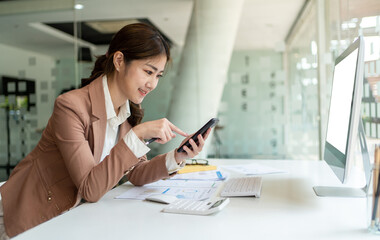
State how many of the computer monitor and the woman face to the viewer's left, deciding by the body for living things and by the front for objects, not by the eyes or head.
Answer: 1

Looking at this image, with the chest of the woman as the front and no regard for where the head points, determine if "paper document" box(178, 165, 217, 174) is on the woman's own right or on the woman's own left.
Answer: on the woman's own left

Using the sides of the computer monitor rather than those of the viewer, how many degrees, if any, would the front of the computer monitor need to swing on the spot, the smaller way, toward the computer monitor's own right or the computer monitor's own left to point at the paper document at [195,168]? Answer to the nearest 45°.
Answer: approximately 45° to the computer monitor's own right

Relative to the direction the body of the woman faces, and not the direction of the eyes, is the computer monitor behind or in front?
in front

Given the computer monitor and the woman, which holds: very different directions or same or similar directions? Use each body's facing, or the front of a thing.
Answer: very different directions

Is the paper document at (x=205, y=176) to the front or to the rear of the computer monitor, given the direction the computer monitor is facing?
to the front

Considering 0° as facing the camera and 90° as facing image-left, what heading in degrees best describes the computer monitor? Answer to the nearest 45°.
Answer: approximately 90°

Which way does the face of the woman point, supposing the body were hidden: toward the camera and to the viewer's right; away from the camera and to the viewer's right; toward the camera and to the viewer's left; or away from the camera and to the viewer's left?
toward the camera and to the viewer's right

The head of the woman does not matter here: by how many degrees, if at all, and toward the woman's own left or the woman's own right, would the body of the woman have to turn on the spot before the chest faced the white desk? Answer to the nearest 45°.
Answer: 0° — they already face it

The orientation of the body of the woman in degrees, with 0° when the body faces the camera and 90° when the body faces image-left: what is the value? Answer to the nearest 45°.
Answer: approximately 315°

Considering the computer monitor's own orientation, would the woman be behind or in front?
in front
